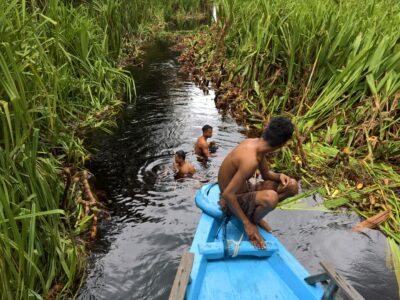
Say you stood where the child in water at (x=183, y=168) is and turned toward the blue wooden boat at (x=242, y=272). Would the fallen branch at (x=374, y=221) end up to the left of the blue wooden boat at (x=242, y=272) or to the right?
left

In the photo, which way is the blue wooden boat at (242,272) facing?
away from the camera

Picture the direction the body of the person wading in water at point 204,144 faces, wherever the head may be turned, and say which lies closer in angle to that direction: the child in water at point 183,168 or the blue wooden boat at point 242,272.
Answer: the blue wooden boat
